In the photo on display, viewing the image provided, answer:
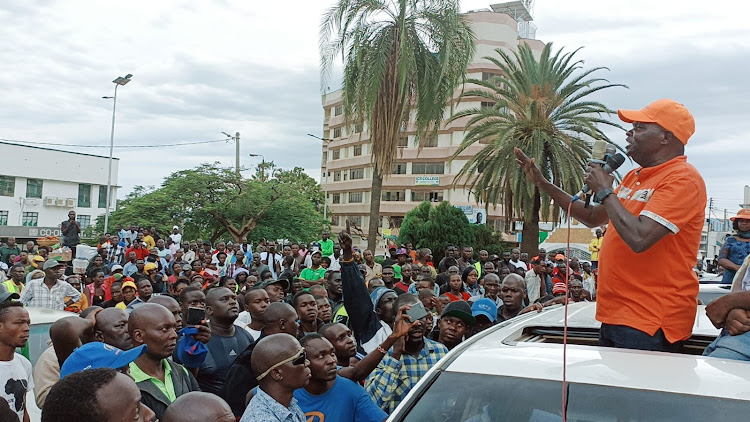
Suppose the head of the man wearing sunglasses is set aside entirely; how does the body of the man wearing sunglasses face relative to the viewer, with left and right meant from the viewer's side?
facing to the right of the viewer

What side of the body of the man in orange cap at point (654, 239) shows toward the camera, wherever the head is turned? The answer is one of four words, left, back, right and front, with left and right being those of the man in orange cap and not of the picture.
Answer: left

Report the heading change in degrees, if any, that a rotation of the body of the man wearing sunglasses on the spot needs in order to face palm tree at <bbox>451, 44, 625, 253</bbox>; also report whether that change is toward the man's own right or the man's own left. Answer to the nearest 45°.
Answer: approximately 45° to the man's own left

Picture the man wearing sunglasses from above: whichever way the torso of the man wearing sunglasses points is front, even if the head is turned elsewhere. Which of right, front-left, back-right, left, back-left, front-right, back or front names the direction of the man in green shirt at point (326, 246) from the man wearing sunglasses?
left

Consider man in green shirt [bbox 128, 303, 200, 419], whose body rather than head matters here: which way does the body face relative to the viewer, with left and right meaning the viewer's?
facing the viewer and to the right of the viewer

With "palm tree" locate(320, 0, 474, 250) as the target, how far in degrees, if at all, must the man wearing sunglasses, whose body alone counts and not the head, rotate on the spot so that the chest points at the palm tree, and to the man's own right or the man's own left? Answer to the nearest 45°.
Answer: approximately 90° to the man's own left

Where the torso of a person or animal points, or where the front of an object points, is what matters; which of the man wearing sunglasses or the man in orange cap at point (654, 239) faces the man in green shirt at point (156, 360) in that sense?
the man in orange cap

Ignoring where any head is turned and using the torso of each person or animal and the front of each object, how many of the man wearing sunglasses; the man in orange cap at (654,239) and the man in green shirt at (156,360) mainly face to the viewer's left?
1

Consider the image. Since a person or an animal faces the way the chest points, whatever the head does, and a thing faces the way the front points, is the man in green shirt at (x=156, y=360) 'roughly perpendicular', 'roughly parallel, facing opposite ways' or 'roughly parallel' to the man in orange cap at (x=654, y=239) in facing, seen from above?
roughly parallel, facing opposite ways

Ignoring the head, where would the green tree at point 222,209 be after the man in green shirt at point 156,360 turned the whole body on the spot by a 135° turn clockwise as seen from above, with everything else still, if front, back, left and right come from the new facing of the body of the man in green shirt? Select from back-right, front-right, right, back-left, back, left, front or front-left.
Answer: right

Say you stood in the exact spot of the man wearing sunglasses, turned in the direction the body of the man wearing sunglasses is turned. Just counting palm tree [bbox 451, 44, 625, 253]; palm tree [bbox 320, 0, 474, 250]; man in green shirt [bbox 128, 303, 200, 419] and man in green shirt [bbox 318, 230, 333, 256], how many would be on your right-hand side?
0

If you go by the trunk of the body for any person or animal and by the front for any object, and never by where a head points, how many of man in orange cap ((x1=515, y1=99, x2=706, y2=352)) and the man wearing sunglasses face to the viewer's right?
1

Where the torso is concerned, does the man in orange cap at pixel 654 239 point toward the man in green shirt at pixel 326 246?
no

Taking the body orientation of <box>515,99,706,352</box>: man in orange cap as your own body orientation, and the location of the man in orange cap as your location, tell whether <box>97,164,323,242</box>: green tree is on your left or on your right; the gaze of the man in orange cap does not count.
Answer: on your right

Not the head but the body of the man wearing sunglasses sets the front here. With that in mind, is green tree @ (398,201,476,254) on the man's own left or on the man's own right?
on the man's own left

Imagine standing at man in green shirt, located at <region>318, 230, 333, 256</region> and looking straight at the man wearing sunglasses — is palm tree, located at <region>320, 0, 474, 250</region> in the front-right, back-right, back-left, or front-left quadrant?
back-left
